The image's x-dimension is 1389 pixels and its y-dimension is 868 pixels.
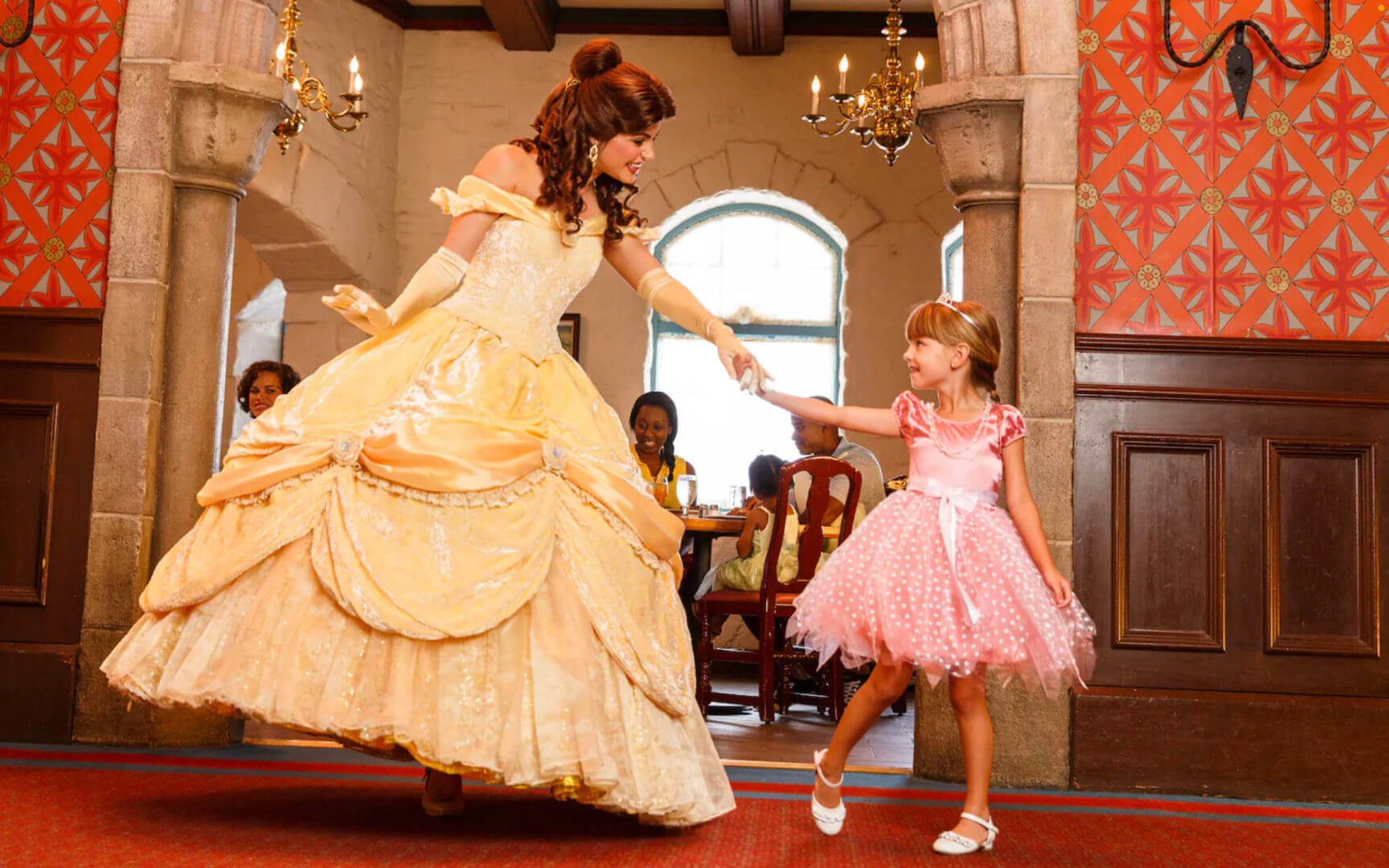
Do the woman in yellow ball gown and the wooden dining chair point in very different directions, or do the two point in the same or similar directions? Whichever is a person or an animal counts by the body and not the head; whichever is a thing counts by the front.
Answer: very different directions

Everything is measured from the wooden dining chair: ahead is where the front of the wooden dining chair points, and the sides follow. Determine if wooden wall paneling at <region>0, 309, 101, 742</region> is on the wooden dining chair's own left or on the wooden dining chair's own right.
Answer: on the wooden dining chair's own left

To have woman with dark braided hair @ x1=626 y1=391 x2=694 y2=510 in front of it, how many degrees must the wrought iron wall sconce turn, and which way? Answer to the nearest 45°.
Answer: approximately 135° to its right

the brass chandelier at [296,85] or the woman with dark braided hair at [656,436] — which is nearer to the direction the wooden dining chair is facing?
the woman with dark braided hair

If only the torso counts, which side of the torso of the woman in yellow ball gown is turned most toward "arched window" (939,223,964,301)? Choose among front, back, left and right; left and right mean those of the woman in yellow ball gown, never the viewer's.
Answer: left

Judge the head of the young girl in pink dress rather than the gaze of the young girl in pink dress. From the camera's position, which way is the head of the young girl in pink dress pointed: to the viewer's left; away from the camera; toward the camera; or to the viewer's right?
to the viewer's left

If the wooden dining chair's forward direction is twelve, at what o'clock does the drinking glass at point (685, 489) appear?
The drinking glass is roughly at 12 o'clock from the wooden dining chair.

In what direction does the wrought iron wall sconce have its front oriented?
toward the camera

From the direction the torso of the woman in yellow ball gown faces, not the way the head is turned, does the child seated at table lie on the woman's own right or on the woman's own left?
on the woman's own left

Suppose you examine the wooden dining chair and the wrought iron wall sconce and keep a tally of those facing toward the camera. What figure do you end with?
1

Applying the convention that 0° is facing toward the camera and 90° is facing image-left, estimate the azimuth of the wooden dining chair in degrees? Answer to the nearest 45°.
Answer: approximately 135°
